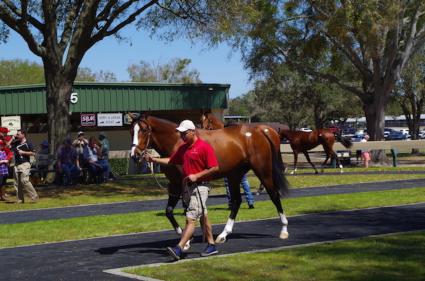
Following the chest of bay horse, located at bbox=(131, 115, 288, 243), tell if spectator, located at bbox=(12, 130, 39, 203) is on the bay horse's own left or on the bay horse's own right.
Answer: on the bay horse's own right

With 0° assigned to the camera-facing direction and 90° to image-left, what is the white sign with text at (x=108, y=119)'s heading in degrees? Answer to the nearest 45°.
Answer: approximately 0°

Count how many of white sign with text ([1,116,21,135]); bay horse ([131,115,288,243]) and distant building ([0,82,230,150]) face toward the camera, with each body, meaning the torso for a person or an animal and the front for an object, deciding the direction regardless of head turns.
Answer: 2

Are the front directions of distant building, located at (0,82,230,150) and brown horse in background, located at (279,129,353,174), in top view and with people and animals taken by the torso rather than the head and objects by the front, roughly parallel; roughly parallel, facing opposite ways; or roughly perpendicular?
roughly perpendicular

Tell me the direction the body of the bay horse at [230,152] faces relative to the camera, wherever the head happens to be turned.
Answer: to the viewer's left

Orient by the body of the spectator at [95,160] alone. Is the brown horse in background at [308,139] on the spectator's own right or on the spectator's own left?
on the spectator's own left

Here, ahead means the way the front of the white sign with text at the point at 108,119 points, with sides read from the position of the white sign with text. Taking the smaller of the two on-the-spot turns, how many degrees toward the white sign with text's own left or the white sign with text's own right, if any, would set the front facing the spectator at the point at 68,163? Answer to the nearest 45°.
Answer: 0° — it already faces them

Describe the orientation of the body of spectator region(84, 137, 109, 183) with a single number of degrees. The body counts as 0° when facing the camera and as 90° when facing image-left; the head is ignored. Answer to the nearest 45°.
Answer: approximately 315°

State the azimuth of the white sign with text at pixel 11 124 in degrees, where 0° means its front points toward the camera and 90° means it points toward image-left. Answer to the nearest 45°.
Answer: approximately 0°
